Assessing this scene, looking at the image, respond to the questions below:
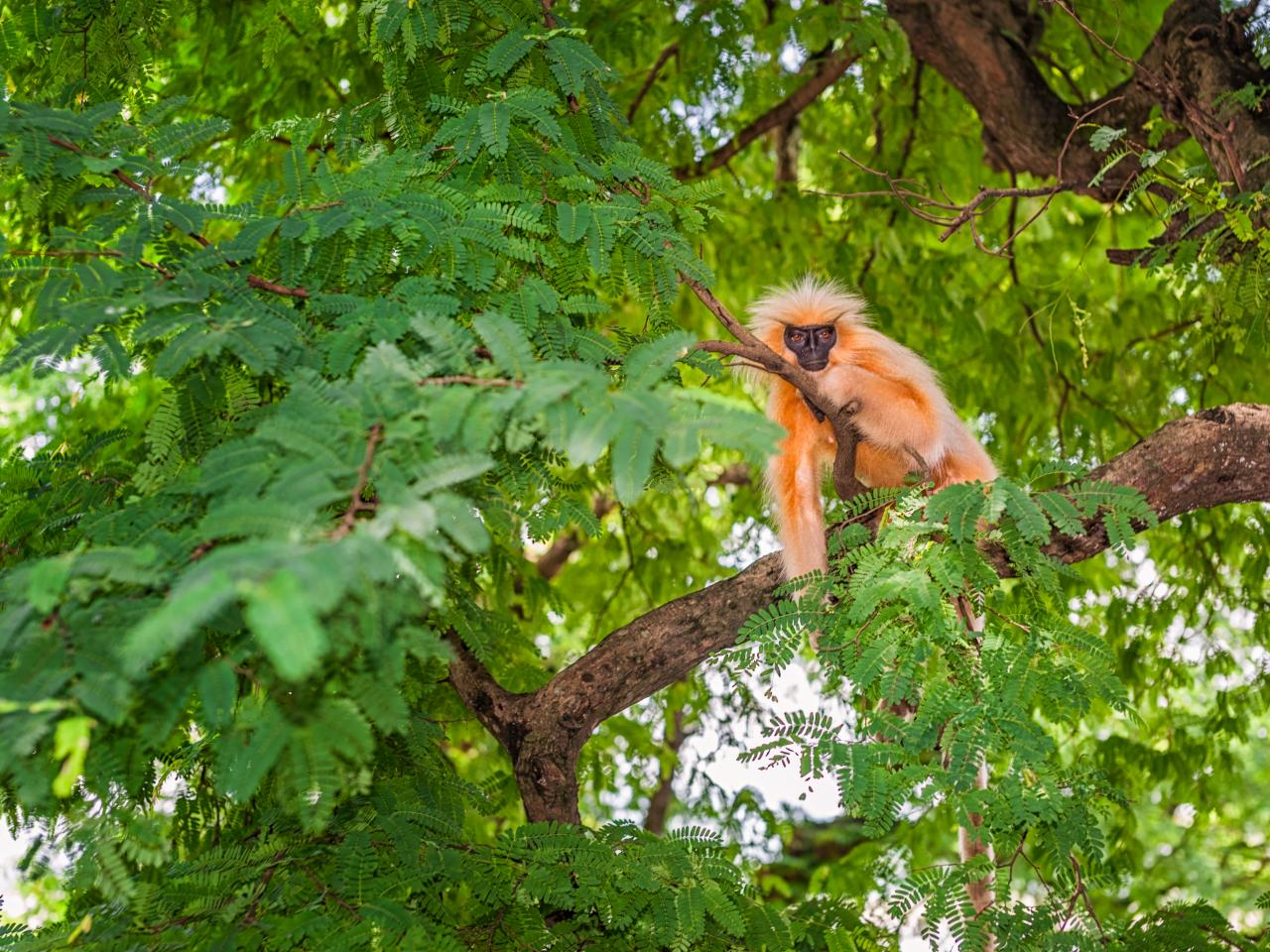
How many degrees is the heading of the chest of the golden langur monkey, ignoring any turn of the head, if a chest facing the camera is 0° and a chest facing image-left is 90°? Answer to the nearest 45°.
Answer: approximately 45°
